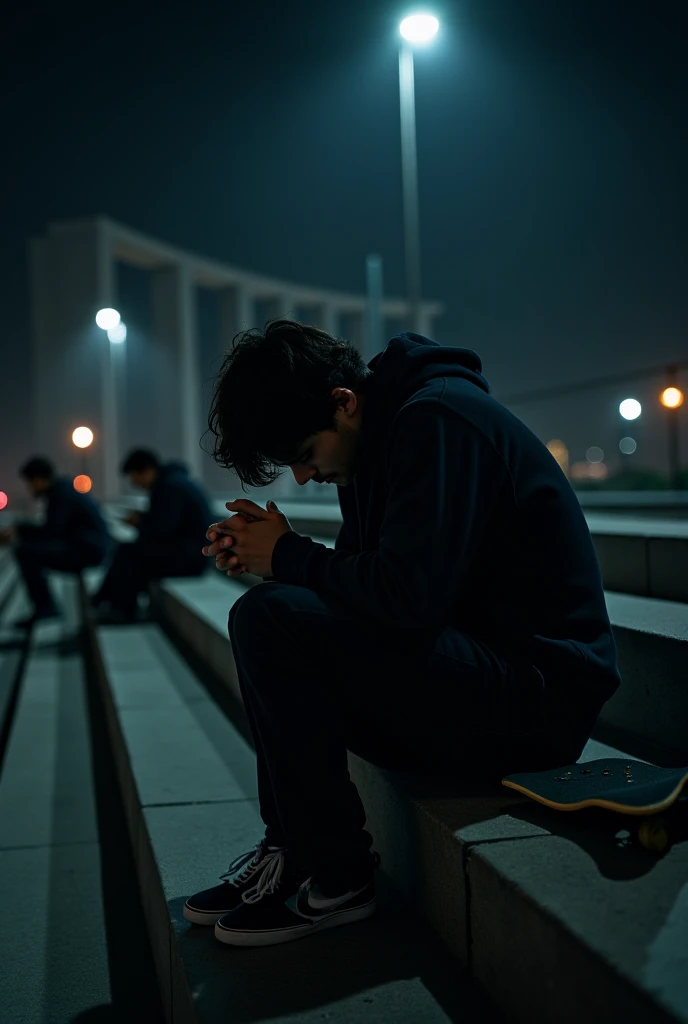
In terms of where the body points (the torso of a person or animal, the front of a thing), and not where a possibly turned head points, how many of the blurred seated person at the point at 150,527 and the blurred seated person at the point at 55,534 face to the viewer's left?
2

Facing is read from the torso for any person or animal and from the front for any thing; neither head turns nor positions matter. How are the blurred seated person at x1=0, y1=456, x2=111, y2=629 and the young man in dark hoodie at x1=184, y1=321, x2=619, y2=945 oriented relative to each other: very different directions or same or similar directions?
same or similar directions

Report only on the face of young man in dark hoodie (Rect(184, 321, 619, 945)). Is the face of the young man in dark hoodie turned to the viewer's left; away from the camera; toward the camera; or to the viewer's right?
to the viewer's left

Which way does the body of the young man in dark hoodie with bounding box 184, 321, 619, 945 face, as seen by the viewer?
to the viewer's left

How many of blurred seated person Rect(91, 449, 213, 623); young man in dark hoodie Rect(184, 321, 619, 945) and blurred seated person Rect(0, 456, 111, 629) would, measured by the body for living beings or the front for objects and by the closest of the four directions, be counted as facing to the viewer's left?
3

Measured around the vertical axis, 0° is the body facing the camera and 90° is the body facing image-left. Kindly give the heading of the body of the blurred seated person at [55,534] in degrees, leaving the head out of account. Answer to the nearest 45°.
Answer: approximately 90°

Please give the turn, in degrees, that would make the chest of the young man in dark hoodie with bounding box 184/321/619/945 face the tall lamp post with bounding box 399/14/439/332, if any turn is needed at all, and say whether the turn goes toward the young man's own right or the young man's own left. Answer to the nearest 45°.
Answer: approximately 90° to the young man's own right

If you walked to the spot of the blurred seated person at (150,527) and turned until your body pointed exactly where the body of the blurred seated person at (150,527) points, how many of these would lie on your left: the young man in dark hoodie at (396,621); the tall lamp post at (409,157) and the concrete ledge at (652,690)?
2

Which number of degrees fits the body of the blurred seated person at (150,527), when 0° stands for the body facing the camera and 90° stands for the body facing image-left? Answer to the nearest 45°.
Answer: approximately 90°

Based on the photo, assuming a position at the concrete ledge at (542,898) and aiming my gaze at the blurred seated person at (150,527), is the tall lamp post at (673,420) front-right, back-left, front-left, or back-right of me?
front-right
